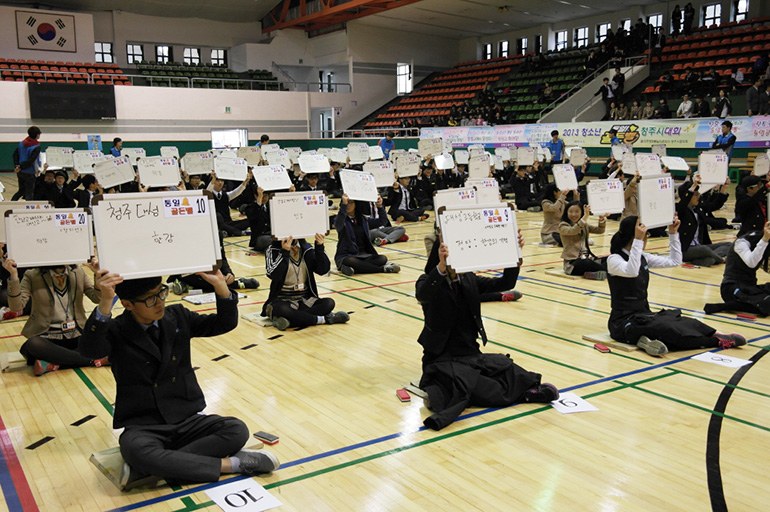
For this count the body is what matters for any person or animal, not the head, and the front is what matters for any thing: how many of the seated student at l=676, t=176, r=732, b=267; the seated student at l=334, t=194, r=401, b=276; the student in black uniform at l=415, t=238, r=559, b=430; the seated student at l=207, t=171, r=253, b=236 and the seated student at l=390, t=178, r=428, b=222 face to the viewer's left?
0

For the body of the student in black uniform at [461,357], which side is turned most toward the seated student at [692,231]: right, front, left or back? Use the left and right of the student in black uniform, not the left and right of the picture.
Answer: left

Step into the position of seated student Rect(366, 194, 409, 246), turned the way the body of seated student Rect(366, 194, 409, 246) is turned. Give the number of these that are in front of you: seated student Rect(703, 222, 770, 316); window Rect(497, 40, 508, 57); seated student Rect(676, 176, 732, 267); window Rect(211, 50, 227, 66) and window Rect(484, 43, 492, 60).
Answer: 2

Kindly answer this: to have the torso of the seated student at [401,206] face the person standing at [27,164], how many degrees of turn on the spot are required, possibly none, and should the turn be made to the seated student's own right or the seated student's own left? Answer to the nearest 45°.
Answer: approximately 135° to the seated student's own right

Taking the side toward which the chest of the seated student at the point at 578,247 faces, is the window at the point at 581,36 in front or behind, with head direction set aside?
behind

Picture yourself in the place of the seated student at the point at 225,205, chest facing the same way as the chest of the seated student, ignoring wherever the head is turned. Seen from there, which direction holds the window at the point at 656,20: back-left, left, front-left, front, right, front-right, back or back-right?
left

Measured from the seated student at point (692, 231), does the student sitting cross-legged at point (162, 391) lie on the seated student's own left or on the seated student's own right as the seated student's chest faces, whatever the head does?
on the seated student's own right

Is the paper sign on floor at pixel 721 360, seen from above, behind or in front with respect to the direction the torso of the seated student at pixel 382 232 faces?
in front

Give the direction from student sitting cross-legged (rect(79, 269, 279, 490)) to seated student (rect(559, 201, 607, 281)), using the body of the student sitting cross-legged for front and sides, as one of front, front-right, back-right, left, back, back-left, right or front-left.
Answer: left

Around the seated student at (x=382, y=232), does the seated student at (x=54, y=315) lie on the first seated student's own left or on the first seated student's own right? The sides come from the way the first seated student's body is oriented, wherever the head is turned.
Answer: on the first seated student's own right

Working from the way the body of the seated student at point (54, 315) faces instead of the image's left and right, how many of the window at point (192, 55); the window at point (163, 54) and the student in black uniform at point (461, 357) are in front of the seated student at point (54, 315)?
1

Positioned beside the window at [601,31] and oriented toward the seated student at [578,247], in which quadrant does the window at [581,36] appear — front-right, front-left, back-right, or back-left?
back-right

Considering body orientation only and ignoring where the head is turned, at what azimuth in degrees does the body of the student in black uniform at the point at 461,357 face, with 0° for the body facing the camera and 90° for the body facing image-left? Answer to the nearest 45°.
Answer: approximately 315°

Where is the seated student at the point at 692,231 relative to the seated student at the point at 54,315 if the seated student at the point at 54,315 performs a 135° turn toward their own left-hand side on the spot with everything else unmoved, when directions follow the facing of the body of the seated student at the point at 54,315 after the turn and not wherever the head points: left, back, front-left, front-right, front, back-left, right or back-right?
right

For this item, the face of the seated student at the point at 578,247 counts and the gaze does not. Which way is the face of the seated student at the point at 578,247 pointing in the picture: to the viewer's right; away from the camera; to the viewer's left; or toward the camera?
toward the camera

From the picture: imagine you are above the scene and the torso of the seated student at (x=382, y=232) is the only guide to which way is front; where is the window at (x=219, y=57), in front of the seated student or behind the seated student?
behind

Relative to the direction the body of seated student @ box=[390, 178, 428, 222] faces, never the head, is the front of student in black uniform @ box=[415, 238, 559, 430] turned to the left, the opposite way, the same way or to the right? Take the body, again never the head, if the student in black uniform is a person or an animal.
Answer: the same way

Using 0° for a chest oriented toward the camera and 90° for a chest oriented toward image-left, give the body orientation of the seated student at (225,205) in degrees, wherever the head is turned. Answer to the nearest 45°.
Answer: approximately 315°
